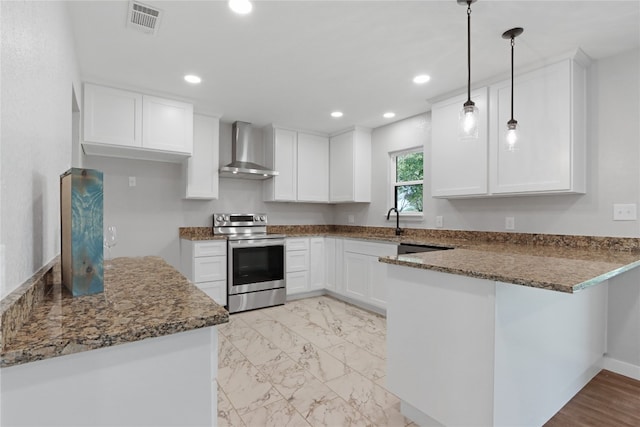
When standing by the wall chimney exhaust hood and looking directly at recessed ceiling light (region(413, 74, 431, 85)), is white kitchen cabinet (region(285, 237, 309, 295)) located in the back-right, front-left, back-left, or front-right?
front-left

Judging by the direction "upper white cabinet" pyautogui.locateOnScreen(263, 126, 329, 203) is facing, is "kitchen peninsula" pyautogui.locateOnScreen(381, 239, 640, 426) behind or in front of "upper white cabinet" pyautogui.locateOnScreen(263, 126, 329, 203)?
in front

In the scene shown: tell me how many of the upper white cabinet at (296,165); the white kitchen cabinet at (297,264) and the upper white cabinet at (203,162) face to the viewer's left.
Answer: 0

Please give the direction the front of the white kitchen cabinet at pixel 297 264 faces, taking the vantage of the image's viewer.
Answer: facing the viewer and to the right of the viewer

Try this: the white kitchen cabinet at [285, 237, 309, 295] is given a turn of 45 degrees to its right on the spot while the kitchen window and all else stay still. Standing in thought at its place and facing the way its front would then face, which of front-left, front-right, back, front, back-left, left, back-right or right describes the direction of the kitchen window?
left

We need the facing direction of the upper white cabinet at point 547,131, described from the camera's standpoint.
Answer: facing the viewer and to the left of the viewer

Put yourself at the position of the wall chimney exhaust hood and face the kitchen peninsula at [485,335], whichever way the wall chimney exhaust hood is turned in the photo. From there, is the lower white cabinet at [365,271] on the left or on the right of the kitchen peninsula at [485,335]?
left

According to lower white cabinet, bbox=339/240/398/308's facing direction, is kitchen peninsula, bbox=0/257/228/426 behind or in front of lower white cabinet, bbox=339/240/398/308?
in front

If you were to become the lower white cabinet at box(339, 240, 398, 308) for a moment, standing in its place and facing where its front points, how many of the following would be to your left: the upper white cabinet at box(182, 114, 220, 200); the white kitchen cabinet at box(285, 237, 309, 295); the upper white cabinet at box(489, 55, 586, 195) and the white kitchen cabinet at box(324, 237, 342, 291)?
1

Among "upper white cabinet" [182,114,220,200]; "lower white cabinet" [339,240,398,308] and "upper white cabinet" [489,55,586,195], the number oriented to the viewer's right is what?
0

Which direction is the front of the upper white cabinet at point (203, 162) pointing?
toward the camera

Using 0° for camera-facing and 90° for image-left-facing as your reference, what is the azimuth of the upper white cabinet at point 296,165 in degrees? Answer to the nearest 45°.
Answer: approximately 315°
